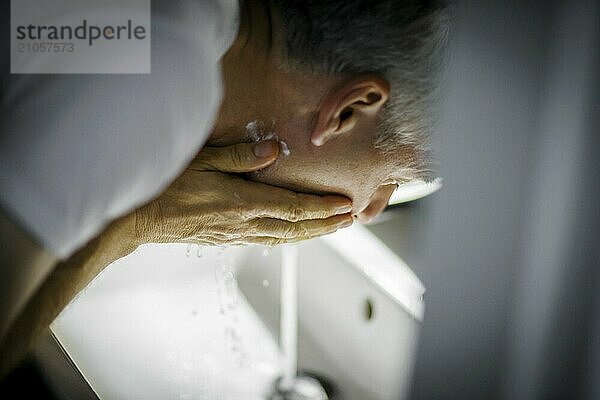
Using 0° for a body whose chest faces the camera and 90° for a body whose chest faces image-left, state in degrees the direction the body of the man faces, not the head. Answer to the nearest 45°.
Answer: approximately 270°
